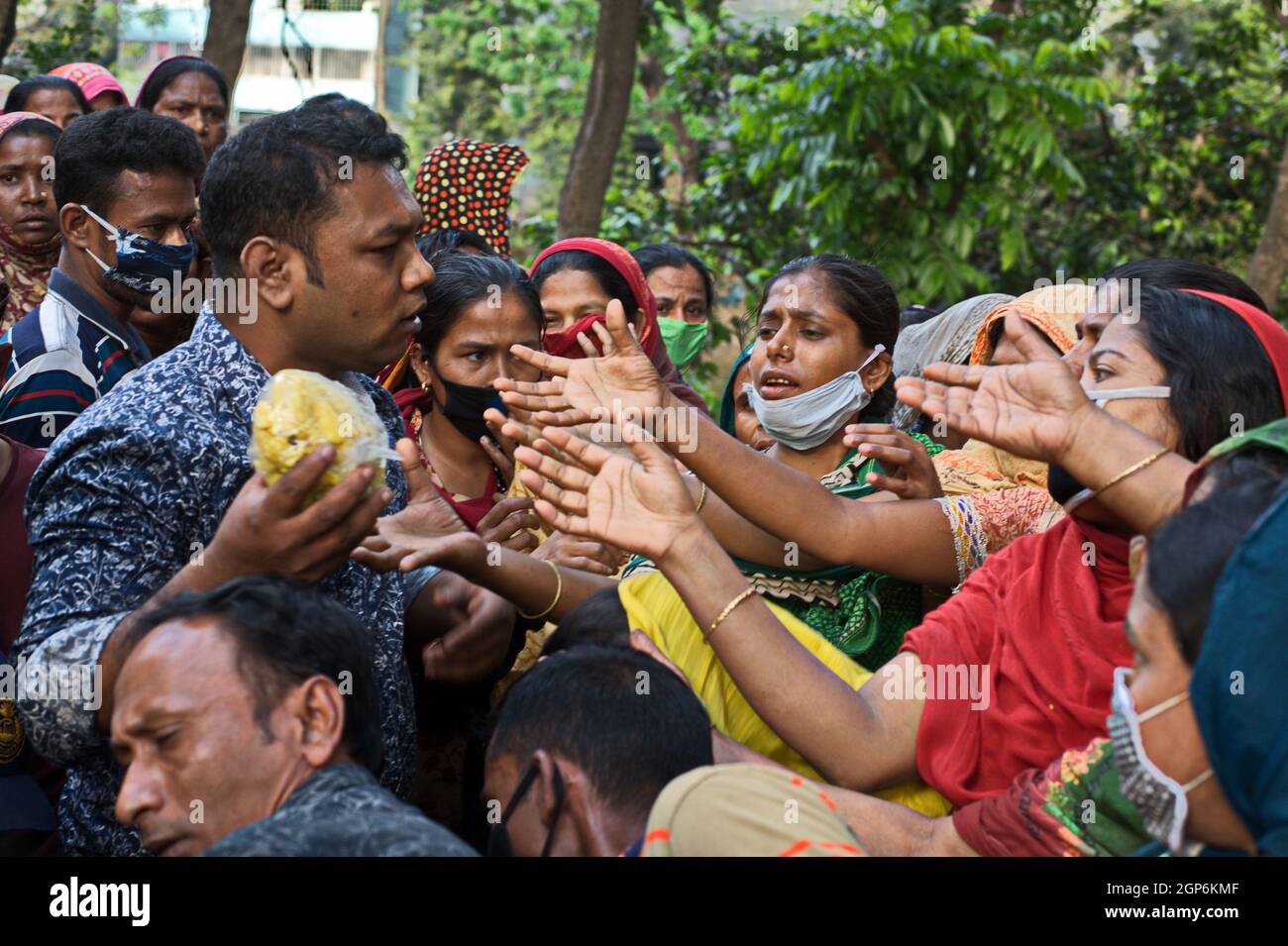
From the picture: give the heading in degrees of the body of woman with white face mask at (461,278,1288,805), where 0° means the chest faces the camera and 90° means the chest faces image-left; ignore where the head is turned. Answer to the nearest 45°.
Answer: approximately 90°

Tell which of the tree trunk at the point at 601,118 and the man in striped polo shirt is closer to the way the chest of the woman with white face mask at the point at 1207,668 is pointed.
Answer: the man in striped polo shirt

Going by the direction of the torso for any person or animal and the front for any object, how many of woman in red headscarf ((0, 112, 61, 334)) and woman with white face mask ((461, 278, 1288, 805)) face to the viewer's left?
1

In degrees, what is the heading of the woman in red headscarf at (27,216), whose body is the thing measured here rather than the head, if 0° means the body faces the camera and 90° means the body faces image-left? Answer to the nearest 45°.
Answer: approximately 315°

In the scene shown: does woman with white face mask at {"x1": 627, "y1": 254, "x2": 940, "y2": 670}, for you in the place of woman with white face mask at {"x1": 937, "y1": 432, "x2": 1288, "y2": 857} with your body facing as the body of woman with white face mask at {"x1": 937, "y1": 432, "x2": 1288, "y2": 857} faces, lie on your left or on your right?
on your right

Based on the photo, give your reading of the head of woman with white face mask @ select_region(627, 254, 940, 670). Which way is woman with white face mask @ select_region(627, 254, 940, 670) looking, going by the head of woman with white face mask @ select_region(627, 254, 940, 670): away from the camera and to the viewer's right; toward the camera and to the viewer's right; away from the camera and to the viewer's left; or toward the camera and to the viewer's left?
toward the camera and to the viewer's left

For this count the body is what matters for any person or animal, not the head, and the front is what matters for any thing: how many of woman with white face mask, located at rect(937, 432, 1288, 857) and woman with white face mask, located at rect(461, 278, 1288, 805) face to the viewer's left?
2

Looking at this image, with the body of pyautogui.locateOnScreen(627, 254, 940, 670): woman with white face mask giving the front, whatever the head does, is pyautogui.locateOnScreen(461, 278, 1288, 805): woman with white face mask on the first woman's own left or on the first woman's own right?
on the first woman's own left

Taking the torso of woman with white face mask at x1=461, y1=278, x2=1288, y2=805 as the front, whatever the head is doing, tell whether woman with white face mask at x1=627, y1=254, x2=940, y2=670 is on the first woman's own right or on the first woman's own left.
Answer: on the first woman's own right

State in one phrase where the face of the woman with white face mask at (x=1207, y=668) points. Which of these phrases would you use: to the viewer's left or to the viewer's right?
to the viewer's left

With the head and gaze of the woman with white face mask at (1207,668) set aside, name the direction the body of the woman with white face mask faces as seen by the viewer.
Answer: to the viewer's left
